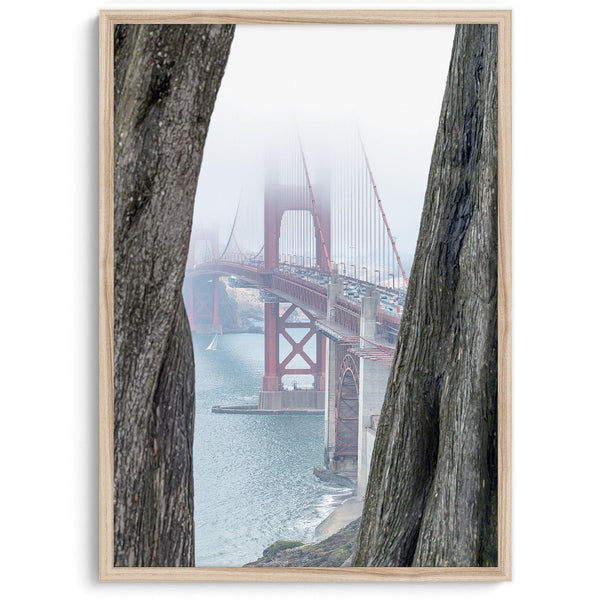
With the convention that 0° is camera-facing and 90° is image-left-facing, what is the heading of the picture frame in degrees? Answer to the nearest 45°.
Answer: approximately 0°
